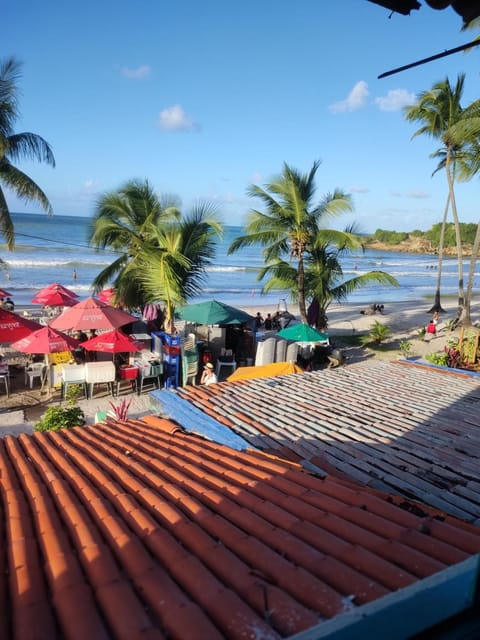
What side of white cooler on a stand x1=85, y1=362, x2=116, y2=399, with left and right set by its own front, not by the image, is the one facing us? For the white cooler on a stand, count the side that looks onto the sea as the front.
back

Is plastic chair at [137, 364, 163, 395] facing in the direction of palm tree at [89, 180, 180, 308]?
yes

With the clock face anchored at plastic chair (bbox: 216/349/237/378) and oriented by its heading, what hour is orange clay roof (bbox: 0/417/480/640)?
The orange clay roof is roughly at 12 o'clock from the plastic chair.

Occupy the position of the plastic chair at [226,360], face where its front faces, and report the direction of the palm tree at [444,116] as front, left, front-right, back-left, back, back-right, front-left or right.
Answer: back-left
